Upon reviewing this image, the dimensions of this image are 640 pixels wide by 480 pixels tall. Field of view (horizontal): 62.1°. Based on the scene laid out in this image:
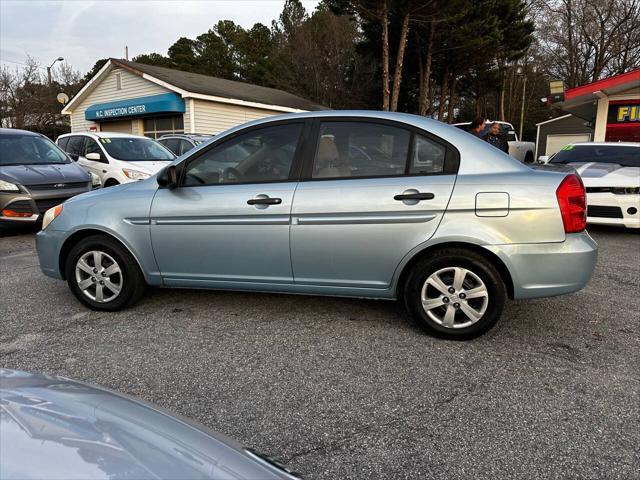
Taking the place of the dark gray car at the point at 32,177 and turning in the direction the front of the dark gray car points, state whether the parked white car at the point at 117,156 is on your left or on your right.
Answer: on your left

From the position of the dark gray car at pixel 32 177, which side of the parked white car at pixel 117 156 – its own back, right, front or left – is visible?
right

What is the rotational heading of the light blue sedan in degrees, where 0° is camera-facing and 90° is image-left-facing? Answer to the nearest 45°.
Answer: approximately 90°

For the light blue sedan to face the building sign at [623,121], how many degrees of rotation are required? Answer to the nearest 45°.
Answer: approximately 135° to its right

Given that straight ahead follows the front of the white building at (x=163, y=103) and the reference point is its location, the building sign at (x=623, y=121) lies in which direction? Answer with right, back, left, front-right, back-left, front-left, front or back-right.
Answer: left

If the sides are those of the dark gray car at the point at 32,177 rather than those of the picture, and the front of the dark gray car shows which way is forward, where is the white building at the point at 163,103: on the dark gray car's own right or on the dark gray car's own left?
on the dark gray car's own left

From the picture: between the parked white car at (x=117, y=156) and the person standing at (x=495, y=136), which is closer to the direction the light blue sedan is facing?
the parked white car

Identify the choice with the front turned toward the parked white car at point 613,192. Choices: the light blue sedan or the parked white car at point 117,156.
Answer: the parked white car at point 117,156

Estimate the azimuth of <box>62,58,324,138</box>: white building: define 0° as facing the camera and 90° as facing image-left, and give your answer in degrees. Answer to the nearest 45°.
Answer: approximately 45°

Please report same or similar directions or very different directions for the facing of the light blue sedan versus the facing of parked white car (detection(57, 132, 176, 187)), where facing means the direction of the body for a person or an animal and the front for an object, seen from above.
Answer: very different directions

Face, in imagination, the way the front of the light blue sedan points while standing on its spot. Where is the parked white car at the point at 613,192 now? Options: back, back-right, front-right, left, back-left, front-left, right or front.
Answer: back-right

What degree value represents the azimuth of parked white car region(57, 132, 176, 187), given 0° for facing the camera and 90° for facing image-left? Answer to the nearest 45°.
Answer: approximately 315°

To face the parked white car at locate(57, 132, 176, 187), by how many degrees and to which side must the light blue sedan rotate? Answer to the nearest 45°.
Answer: approximately 45° to its right

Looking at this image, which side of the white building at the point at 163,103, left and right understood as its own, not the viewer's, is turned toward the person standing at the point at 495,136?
left
